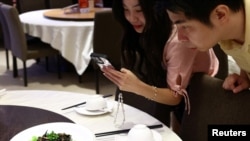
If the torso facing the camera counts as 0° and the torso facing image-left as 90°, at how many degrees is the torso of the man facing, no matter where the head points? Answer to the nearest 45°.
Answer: approximately 90°

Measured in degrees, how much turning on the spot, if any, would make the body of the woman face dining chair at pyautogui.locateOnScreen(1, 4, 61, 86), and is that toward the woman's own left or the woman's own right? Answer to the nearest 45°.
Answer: approximately 90° to the woman's own right

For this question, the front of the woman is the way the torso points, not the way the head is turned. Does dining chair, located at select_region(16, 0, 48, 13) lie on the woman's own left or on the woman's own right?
on the woman's own right

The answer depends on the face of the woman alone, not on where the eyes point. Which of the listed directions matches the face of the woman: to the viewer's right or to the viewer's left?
to the viewer's left

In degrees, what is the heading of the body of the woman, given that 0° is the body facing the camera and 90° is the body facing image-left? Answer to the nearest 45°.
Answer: approximately 45°

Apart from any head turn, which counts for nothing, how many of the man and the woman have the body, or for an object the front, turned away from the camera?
0

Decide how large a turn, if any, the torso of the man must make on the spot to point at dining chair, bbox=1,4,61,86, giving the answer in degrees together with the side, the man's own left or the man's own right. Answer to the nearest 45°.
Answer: approximately 45° to the man's own right
